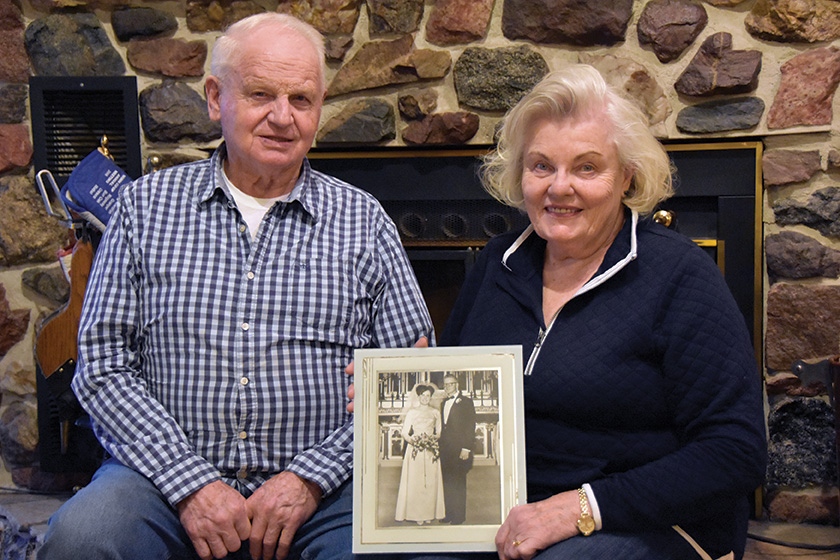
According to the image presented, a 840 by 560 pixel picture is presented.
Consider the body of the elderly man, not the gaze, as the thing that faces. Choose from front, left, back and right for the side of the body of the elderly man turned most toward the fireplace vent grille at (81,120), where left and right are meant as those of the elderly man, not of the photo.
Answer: back

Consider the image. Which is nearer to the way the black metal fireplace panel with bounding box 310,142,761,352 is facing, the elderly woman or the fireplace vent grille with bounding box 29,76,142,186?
the elderly woman

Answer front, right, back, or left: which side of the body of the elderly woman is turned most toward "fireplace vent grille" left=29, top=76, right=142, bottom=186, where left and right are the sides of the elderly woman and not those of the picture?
right

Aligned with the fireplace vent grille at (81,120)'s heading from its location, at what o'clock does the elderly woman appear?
The elderly woman is roughly at 11 o'clock from the fireplace vent grille.

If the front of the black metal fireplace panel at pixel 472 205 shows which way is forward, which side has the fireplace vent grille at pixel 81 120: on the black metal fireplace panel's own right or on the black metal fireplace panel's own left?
on the black metal fireplace panel's own right

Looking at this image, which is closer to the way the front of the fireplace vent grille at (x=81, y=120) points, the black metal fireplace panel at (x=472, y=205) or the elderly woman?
the elderly woman

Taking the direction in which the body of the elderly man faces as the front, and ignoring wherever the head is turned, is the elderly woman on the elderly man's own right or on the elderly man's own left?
on the elderly man's own left
